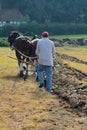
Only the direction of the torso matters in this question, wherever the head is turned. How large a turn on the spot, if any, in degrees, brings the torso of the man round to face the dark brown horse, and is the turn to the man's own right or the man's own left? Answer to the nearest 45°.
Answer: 0° — they already face it

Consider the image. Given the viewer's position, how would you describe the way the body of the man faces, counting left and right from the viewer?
facing away from the viewer
